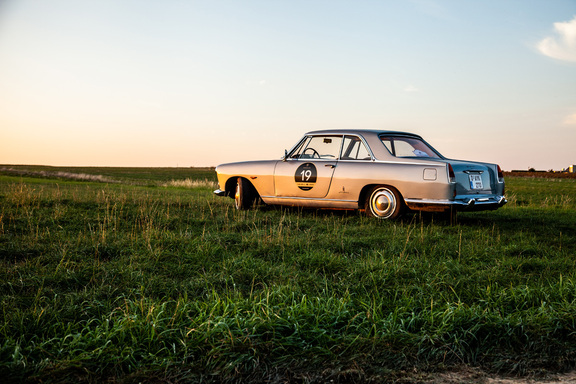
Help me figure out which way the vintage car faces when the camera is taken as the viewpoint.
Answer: facing away from the viewer and to the left of the viewer
